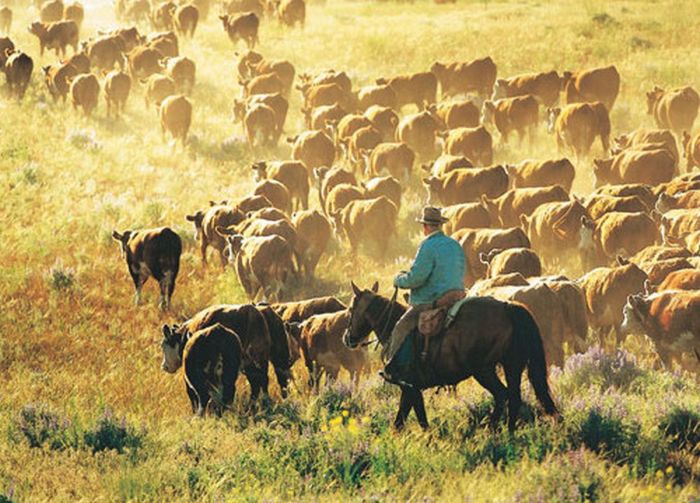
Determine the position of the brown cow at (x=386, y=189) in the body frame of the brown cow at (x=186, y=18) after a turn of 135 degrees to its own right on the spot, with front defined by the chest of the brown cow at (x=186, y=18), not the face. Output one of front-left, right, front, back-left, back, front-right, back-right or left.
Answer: front-right

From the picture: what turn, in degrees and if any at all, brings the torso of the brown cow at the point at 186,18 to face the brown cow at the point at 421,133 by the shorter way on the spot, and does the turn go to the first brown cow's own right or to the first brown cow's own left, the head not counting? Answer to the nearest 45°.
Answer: approximately 180°

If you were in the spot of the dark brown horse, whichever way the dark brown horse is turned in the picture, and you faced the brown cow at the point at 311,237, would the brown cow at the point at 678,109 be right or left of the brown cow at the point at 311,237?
right

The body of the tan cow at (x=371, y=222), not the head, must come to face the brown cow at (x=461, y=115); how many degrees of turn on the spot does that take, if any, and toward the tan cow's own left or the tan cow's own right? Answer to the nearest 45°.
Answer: approximately 45° to the tan cow's own right

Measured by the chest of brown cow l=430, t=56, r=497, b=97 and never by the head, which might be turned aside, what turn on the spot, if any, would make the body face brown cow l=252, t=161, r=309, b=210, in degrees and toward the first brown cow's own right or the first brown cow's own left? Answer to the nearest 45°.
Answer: approximately 90° to the first brown cow's own left

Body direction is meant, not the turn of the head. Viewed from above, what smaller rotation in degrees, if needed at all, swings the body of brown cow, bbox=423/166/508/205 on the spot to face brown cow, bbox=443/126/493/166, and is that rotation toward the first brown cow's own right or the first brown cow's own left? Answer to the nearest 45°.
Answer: approximately 90° to the first brown cow's own right

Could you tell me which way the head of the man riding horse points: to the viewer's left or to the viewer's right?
to the viewer's left

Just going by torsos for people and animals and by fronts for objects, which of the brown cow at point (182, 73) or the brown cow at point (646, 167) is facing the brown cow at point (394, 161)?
the brown cow at point (646, 167)

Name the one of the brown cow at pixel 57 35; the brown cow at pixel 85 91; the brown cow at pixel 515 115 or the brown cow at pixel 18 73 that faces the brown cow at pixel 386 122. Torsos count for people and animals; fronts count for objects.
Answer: the brown cow at pixel 515 115

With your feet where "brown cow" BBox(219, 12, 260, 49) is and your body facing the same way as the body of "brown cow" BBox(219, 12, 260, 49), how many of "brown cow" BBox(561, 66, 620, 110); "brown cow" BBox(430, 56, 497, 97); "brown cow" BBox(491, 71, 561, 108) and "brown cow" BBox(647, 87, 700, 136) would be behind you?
4

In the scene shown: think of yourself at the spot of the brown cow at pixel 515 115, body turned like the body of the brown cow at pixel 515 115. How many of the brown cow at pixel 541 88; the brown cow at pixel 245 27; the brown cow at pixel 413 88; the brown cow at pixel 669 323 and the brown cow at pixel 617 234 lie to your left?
2

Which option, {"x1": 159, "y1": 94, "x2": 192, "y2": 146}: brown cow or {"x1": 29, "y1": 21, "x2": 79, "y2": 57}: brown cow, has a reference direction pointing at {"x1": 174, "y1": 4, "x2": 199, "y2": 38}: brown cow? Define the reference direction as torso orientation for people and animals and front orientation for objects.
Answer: {"x1": 159, "y1": 94, "x2": 192, "y2": 146}: brown cow

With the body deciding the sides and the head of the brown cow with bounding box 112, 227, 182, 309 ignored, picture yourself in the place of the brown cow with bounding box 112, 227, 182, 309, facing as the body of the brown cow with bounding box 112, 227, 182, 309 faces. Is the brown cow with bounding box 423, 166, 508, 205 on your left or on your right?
on your right

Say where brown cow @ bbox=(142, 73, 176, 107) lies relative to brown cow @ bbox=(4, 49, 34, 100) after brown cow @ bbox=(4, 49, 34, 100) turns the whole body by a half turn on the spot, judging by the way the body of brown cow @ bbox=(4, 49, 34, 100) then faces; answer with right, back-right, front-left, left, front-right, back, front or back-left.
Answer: left

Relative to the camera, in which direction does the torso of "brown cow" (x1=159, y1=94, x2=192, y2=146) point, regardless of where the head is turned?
away from the camera

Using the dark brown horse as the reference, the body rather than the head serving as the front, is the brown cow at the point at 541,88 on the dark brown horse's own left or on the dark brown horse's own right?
on the dark brown horse's own right

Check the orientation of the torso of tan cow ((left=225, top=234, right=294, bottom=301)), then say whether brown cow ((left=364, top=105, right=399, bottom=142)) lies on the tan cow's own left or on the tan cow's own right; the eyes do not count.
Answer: on the tan cow's own right

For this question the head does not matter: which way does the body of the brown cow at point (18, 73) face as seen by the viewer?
away from the camera

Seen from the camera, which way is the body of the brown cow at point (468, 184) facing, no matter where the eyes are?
to the viewer's left

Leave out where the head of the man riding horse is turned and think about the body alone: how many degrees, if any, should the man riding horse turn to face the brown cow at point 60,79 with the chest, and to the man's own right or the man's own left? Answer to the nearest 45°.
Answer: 0° — they already face it
